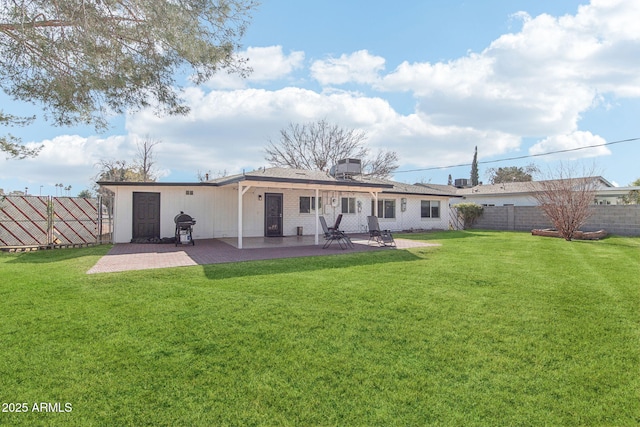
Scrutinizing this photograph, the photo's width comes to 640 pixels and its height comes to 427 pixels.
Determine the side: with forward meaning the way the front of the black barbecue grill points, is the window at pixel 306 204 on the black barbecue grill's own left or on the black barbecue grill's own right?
on the black barbecue grill's own left

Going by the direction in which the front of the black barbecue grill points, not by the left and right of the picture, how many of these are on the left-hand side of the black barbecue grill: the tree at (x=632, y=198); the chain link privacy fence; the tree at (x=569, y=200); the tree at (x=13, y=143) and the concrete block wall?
3

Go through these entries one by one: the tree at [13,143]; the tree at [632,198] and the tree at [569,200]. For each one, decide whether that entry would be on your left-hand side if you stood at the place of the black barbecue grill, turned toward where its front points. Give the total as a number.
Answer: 2

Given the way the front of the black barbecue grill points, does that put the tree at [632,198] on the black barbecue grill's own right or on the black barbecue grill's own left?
on the black barbecue grill's own left

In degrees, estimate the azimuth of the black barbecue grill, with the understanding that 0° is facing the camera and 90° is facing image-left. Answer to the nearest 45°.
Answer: approximately 0°

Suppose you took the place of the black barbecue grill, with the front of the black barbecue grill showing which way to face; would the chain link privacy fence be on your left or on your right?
on your right

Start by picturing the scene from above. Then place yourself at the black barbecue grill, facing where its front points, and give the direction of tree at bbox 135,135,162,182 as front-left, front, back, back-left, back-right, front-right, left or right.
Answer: back

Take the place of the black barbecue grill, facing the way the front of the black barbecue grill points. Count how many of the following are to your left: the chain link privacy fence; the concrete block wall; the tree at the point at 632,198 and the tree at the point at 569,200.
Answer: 3

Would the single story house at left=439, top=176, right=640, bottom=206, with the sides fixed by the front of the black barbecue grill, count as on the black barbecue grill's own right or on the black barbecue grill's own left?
on the black barbecue grill's own left

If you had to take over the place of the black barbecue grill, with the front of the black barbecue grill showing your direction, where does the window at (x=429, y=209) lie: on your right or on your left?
on your left

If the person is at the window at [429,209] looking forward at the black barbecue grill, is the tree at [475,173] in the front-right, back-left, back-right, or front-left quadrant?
back-right
